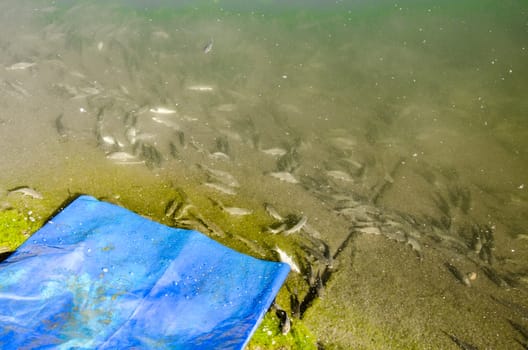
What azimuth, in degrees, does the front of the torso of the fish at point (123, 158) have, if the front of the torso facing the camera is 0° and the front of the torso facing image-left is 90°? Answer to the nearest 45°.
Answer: approximately 90°

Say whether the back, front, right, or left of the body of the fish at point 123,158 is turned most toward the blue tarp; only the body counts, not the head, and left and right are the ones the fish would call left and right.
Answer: left
